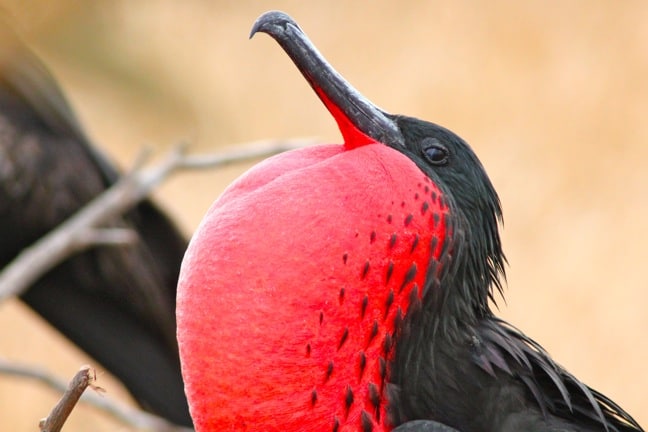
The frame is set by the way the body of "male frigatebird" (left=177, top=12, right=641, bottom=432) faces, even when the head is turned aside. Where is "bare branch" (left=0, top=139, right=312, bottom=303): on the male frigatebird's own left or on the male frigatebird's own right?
on the male frigatebird's own right

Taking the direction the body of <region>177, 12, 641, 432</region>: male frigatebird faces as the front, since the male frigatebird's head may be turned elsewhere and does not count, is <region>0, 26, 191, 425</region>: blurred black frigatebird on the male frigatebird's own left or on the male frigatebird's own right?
on the male frigatebird's own right

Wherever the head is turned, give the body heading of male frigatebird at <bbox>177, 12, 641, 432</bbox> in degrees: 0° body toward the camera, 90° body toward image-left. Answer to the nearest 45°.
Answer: approximately 90°
